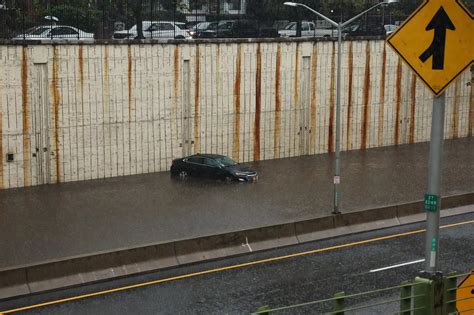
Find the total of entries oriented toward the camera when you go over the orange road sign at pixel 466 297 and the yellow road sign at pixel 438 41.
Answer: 2

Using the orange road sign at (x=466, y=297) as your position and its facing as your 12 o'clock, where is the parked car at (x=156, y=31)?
The parked car is roughly at 5 o'clock from the orange road sign.

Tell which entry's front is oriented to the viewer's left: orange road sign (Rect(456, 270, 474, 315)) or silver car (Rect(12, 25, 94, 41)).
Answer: the silver car

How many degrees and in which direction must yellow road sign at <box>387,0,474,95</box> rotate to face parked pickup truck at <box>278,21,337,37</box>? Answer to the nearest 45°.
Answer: approximately 180°

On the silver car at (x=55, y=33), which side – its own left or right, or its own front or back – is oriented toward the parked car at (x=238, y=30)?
back

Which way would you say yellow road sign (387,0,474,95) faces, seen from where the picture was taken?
facing the viewer

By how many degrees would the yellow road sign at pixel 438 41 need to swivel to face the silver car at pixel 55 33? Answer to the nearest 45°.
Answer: approximately 135° to its right

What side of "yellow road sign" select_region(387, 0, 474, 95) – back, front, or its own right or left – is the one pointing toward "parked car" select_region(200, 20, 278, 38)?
back

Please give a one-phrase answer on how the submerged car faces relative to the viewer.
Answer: facing the viewer and to the right of the viewer

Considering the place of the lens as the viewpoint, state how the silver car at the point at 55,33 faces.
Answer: facing to the left of the viewer

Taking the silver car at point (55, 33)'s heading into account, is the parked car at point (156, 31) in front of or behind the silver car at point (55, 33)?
behind
